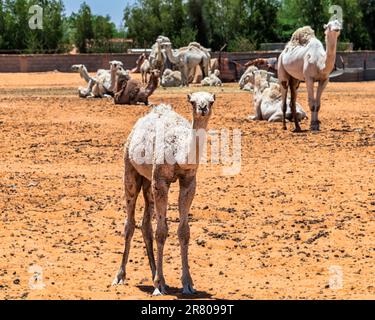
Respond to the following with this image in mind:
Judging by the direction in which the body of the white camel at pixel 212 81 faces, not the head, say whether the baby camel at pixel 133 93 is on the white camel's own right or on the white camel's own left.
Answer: on the white camel's own right

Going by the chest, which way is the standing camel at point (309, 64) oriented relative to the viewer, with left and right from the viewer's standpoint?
facing the viewer and to the right of the viewer

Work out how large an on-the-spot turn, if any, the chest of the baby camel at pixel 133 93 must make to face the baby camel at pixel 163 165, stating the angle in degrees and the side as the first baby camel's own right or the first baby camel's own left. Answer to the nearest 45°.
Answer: approximately 90° to the first baby camel's own right

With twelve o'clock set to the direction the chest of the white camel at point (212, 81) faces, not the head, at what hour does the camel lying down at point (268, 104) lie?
The camel lying down is roughly at 3 o'clock from the white camel.

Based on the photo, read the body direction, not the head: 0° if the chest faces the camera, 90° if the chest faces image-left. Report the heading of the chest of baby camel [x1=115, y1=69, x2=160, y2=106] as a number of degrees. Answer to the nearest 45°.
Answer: approximately 270°

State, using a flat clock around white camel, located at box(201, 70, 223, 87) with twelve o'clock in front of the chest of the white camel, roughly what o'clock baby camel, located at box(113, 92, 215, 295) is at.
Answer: The baby camel is roughly at 3 o'clock from the white camel.

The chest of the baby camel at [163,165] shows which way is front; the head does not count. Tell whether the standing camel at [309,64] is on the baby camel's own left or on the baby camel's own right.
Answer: on the baby camel's own left

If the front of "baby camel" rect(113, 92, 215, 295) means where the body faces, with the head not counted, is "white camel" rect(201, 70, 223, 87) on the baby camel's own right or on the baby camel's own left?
on the baby camel's own left

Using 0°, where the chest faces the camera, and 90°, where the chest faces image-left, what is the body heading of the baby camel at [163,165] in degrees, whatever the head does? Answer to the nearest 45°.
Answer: approximately 315°
